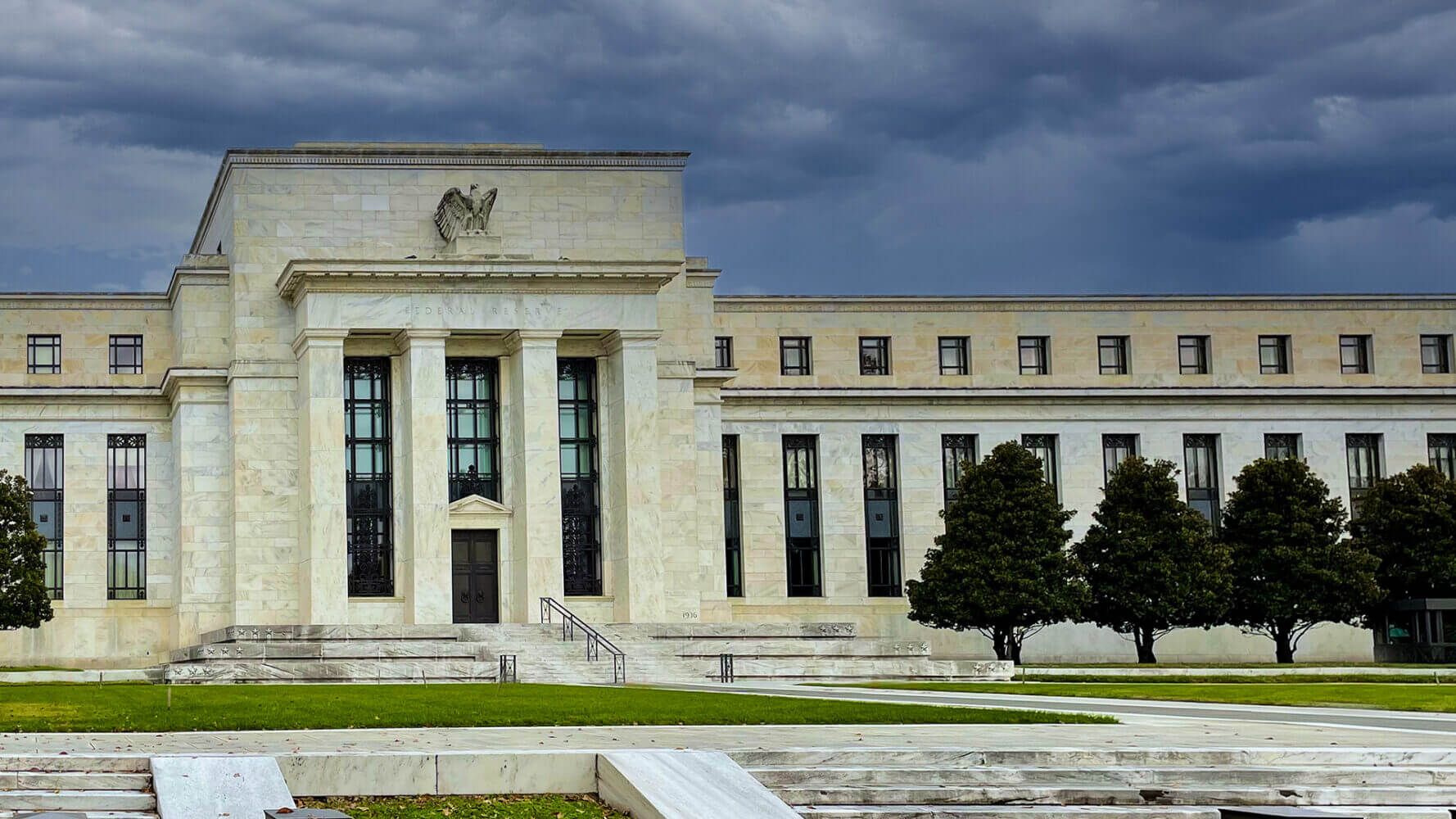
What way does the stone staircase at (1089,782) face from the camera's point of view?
toward the camera

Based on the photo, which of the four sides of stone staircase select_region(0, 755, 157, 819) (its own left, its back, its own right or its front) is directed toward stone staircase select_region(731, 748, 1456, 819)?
left

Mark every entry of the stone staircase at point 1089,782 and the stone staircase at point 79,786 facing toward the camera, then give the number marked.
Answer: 2

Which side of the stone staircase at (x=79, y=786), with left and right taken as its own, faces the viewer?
front

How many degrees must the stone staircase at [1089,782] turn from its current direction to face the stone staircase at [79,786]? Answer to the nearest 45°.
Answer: approximately 90° to its right
